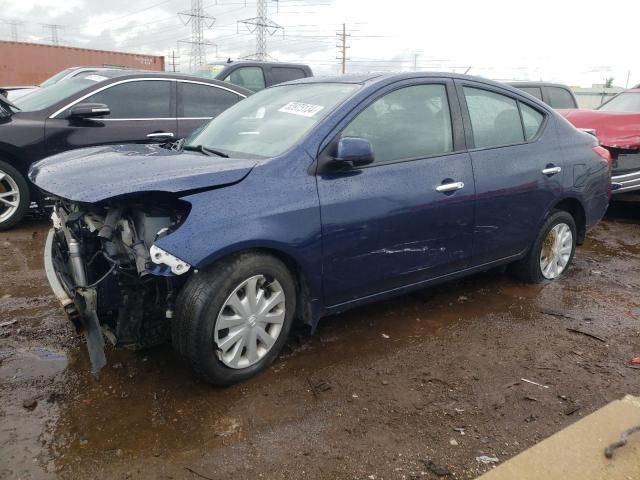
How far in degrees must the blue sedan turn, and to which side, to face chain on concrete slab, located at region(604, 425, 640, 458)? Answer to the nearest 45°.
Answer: approximately 90° to its left

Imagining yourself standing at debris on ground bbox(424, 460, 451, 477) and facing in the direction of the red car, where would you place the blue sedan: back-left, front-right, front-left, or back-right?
front-left

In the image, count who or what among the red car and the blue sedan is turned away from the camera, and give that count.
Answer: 0

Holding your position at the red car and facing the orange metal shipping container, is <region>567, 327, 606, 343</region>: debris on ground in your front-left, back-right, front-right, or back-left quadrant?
back-left

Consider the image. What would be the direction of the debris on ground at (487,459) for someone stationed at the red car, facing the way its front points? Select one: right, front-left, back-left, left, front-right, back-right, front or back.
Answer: front-left

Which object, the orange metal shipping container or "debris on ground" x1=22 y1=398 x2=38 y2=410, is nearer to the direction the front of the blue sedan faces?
the debris on ground

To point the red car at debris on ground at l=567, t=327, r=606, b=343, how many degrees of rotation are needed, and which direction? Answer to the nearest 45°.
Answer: approximately 45° to its left

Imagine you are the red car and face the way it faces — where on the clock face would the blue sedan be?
The blue sedan is roughly at 11 o'clock from the red car.

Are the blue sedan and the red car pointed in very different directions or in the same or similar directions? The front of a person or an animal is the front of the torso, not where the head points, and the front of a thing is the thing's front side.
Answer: same or similar directions

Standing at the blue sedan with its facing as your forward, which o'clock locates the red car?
The red car is roughly at 6 o'clock from the blue sedan.

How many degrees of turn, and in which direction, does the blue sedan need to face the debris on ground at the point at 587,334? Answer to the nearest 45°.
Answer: approximately 135° to its left

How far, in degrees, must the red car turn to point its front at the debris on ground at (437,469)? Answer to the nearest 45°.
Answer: approximately 45° to its left

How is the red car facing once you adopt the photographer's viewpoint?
facing the viewer and to the left of the viewer
